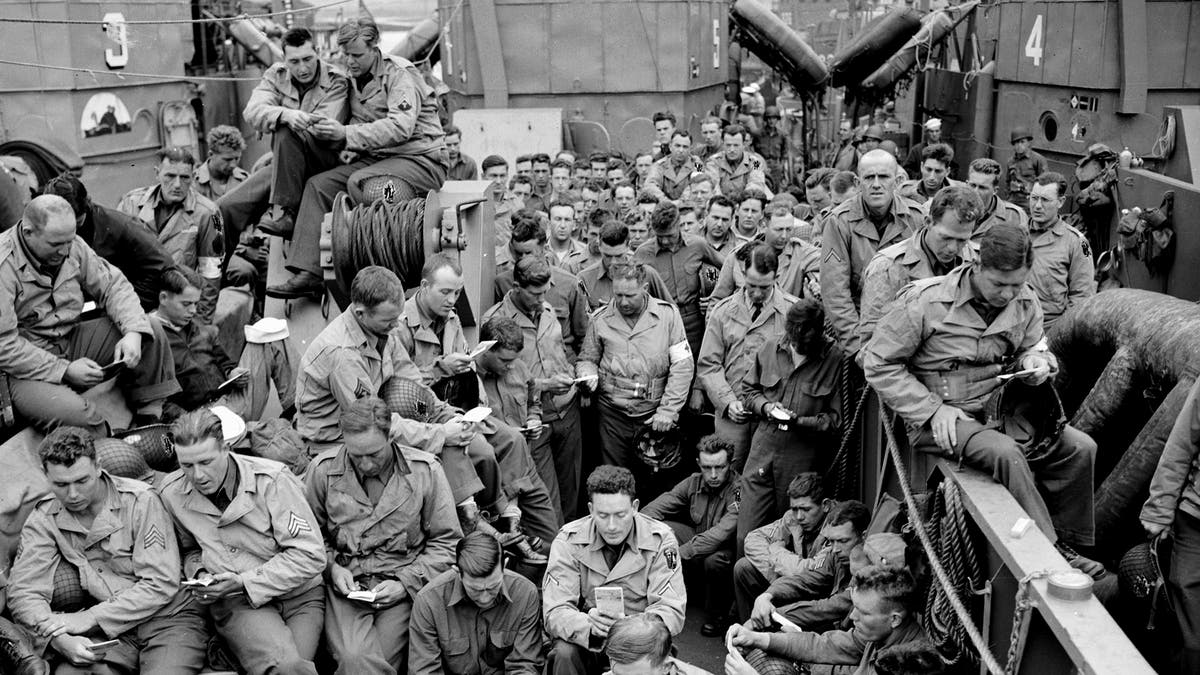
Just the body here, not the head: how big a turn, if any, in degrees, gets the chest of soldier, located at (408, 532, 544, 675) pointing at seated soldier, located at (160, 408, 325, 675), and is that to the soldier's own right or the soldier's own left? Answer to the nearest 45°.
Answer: approximately 90° to the soldier's own right

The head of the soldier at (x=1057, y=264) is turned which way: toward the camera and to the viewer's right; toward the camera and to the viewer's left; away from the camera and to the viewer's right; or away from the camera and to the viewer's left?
toward the camera and to the viewer's left

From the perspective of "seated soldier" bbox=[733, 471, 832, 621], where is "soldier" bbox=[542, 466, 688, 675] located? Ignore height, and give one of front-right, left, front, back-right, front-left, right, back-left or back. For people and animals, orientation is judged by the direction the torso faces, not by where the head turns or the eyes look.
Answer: front

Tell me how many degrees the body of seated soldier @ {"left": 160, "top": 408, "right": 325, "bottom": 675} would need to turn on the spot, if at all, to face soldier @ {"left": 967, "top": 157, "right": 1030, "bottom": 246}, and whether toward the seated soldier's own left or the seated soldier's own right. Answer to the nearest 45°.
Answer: approximately 135° to the seated soldier's own left

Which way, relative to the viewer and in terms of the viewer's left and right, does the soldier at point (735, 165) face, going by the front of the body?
facing the viewer

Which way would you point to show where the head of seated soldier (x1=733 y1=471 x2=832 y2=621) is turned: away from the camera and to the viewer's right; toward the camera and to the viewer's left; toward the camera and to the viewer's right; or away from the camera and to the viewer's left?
toward the camera and to the viewer's left

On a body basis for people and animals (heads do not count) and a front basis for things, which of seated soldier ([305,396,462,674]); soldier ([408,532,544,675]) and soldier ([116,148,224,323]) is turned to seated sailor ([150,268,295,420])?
soldier ([116,148,224,323])

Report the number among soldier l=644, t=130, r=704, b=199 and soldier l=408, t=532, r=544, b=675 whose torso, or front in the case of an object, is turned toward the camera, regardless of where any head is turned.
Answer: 2

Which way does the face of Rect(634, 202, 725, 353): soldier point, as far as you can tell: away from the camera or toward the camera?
toward the camera

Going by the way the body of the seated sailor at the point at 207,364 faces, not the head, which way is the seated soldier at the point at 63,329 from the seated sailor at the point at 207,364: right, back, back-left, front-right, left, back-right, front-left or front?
right

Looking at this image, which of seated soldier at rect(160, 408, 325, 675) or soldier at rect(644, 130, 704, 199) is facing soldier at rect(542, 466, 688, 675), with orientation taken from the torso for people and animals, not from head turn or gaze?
soldier at rect(644, 130, 704, 199)

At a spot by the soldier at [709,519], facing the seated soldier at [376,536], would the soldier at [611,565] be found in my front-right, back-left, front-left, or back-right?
front-left

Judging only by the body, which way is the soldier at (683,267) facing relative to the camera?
toward the camera

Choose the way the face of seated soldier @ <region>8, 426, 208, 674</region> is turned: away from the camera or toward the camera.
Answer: toward the camera
